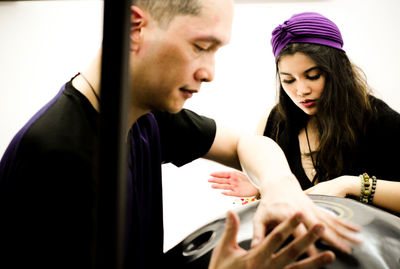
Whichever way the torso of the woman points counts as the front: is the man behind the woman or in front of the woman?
in front

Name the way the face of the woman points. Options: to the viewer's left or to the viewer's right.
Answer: to the viewer's left

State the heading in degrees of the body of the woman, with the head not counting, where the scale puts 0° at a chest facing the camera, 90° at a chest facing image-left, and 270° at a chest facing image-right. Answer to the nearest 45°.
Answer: approximately 45°

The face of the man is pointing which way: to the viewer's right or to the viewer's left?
to the viewer's right

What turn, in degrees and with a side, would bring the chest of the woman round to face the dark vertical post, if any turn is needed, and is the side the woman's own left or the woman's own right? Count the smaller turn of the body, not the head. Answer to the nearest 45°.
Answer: approximately 45° to the woman's own left

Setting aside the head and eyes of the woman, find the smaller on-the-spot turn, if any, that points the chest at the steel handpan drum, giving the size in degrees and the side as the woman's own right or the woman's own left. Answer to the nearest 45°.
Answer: approximately 45° to the woman's own left
